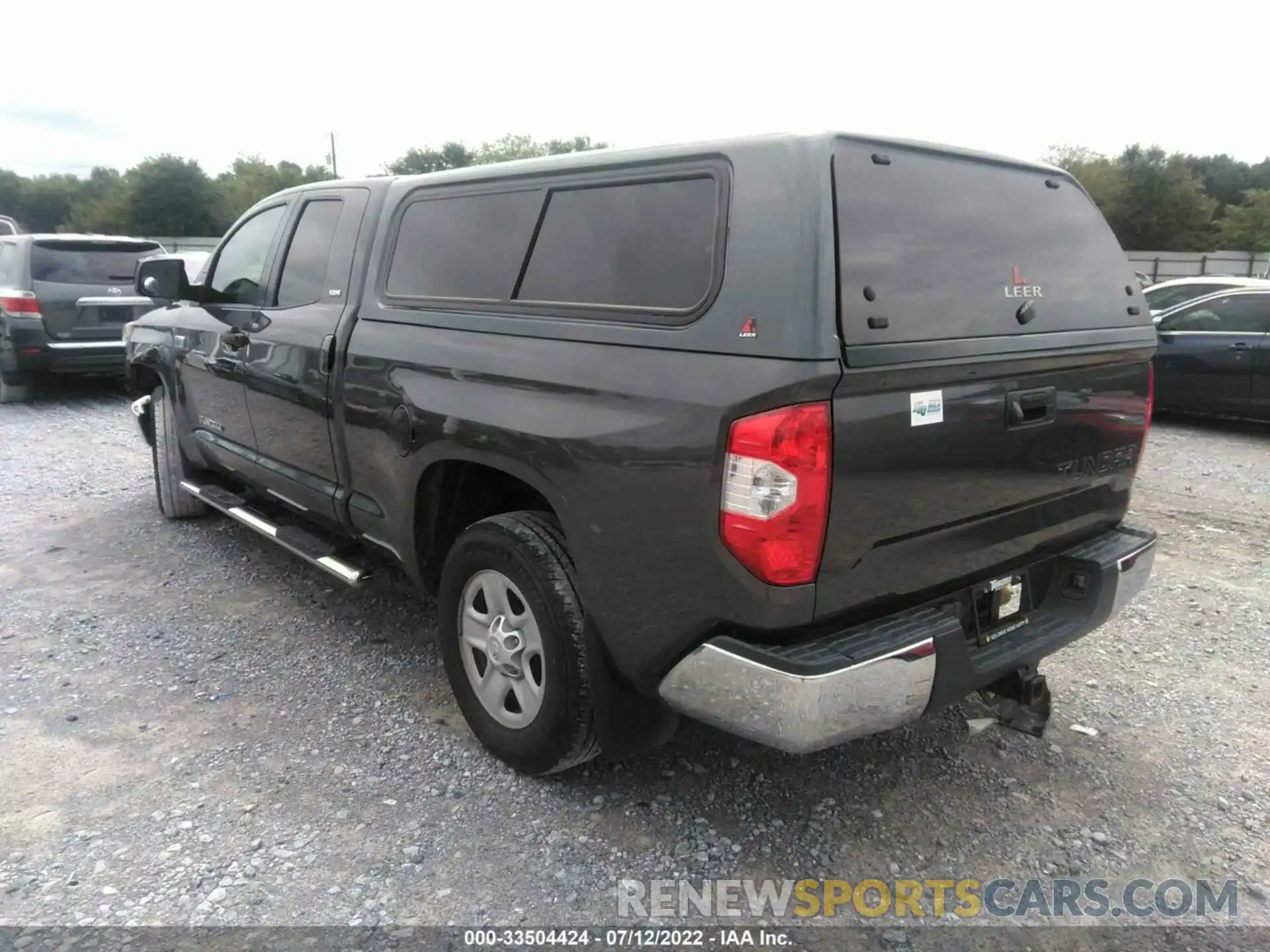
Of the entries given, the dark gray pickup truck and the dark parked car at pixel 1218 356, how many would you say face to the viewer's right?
0

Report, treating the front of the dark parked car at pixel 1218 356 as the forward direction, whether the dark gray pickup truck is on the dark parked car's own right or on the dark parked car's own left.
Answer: on the dark parked car's own left

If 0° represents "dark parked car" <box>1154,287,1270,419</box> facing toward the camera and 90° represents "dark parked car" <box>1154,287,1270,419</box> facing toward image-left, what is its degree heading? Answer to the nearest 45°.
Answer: approximately 90°

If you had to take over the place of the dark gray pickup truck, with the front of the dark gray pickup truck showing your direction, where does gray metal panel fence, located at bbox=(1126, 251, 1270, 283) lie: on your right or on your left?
on your right

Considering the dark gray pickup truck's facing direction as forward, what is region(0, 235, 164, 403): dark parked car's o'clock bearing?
The dark parked car is roughly at 12 o'clock from the dark gray pickup truck.

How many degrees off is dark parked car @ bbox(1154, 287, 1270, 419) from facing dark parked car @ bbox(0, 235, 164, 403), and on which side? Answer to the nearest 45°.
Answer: approximately 45° to its left

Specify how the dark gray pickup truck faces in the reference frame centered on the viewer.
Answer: facing away from the viewer and to the left of the viewer

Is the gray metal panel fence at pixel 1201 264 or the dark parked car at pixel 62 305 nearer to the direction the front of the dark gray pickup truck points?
the dark parked car

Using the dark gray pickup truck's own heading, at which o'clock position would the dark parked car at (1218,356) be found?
The dark parked car is roughly at 3 o'clock from the dark gray pickup truck.
